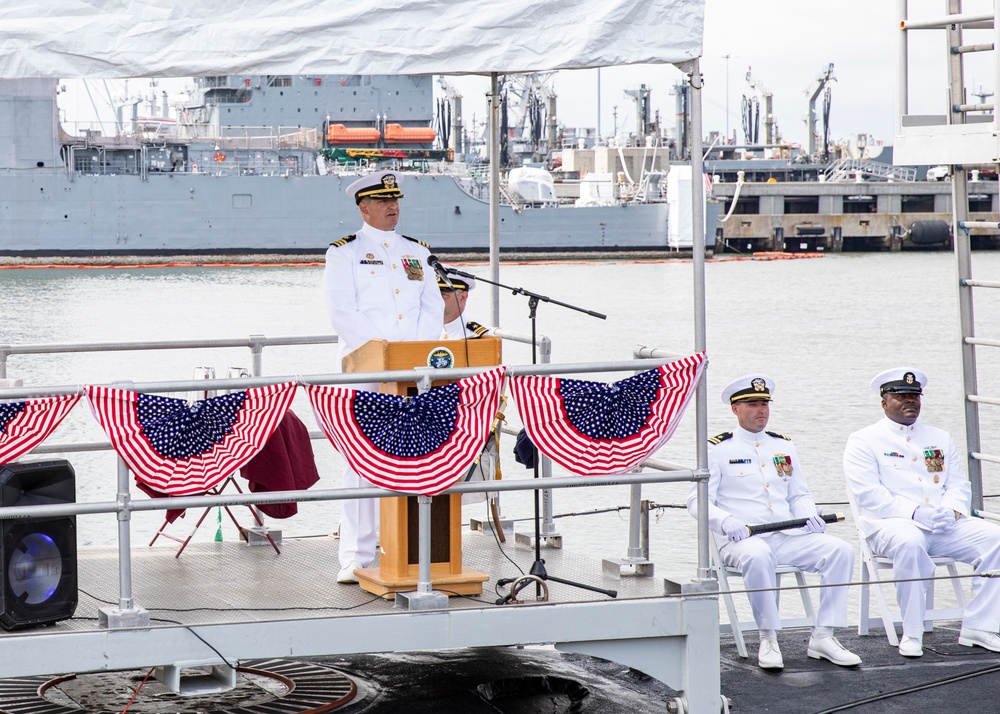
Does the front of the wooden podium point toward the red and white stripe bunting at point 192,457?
no

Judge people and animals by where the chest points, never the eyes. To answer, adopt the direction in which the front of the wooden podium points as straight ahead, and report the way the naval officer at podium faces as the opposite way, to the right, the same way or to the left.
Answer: the same way

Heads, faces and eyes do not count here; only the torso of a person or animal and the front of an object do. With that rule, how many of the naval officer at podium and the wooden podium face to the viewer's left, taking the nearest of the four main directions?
0

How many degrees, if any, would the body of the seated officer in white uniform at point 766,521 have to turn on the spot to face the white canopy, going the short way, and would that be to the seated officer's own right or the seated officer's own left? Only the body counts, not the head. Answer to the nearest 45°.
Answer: approximately 90° to the seated officer's own right

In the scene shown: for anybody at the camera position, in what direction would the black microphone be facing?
facing to the left of the viewer

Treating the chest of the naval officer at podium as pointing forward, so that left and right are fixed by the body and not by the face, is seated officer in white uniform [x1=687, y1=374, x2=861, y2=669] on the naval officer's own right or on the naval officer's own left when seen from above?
on the naval officer's own left

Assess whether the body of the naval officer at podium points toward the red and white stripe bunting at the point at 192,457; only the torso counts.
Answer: no

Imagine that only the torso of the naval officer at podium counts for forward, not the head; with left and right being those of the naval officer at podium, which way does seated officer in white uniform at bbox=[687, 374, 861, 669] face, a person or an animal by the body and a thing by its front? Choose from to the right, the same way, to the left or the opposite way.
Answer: the same way

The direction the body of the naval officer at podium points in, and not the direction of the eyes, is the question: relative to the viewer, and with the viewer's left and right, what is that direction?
facing the viewer and to the right of the viewer

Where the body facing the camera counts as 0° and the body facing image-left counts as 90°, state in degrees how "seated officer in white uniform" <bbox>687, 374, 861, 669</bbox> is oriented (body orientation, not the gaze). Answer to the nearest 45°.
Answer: approximately 315°

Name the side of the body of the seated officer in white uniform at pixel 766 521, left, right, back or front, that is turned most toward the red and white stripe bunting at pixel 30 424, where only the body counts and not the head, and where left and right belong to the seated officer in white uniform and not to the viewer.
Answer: right

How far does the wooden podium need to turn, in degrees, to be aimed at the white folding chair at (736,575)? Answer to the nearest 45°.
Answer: approximately 90° to its left

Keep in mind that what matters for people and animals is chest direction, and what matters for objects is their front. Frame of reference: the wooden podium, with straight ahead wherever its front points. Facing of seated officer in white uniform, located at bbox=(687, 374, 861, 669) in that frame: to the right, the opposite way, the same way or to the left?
the same way
